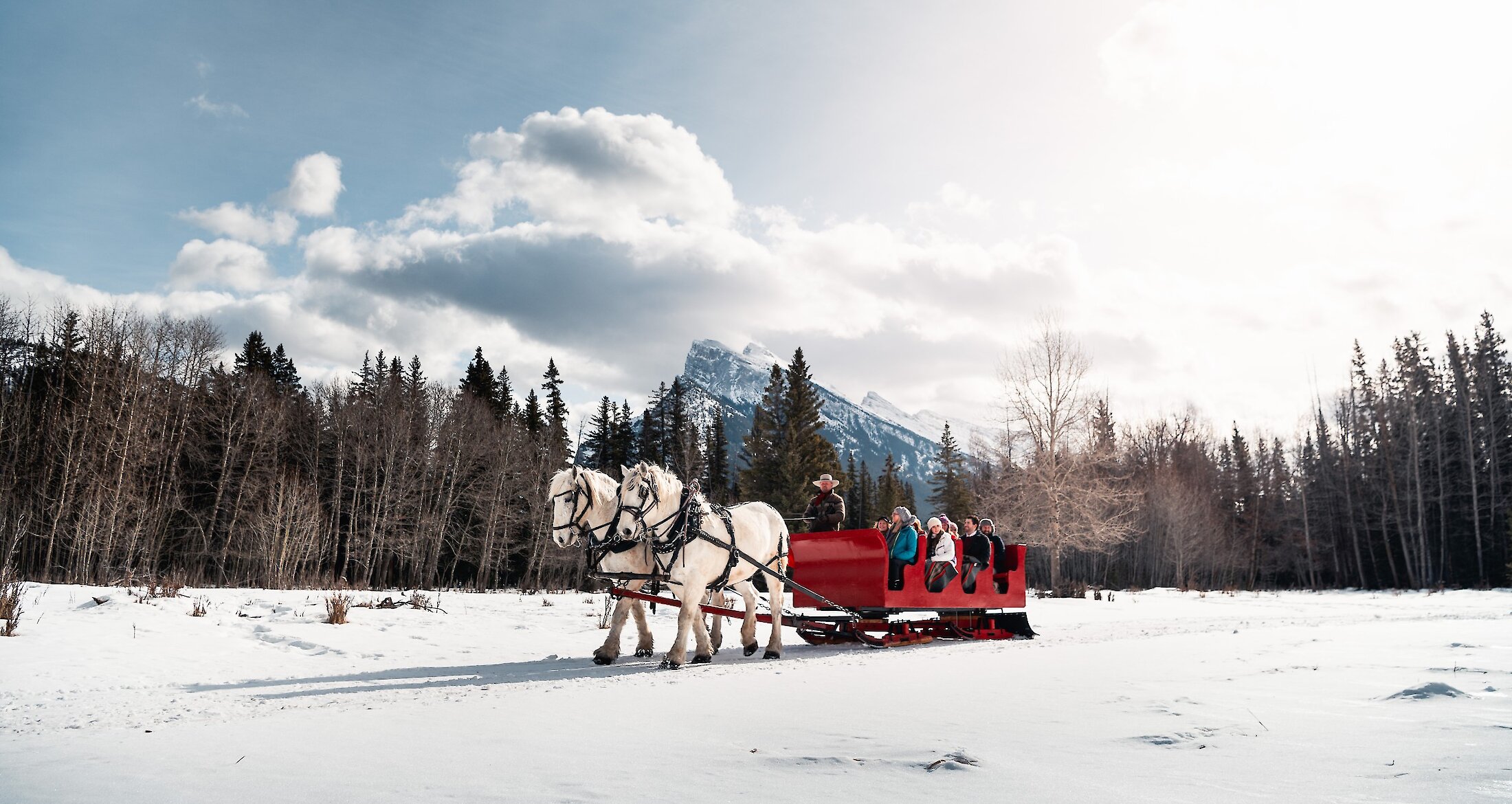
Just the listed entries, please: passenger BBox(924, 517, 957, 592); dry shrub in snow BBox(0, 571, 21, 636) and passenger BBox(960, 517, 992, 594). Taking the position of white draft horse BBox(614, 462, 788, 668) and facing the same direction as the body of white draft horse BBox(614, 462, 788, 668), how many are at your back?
2

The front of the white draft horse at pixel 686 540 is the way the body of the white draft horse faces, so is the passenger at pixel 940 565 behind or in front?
behind

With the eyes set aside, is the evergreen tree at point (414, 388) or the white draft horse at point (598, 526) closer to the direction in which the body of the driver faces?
the white draft horse

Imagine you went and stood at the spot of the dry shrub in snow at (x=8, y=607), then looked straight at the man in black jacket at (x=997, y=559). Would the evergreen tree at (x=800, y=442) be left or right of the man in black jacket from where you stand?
left

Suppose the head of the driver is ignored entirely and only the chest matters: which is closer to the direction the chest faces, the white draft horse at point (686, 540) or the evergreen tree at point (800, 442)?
the white draft horse

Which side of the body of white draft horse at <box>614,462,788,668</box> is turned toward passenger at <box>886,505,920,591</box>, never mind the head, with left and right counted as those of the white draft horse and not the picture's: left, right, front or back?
back

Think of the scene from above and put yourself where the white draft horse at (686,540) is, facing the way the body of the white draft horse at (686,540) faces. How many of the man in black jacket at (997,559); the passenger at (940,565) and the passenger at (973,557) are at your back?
3

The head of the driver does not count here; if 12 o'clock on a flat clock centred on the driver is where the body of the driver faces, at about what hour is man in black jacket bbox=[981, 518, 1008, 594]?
The man in black jacket is roughly at 7 o'clock from the driver.

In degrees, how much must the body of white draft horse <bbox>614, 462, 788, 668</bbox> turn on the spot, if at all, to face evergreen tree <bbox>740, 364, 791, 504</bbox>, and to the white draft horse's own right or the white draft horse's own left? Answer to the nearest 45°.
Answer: approximately 135° to the white draft horse's own right

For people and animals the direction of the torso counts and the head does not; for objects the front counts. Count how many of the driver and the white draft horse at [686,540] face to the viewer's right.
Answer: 0

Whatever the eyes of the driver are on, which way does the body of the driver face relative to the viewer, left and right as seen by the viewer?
facing the viewer and to the left of the viewer

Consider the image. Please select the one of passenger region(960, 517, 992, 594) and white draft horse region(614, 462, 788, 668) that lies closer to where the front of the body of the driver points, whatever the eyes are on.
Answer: the white draft horse

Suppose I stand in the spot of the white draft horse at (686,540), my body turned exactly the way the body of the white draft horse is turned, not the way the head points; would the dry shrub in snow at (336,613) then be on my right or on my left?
on my right
